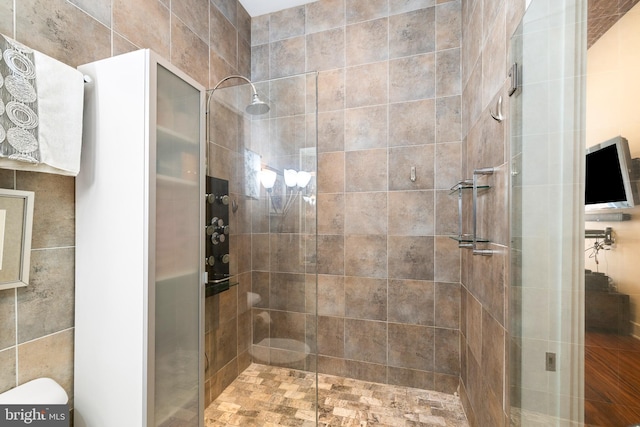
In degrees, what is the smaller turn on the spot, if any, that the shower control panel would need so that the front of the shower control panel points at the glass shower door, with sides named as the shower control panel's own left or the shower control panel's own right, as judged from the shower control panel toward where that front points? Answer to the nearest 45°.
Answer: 0° — it already faces it

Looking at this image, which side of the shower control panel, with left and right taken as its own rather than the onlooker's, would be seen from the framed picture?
right

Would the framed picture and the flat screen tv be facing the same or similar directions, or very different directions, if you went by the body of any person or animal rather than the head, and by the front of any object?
very different directions

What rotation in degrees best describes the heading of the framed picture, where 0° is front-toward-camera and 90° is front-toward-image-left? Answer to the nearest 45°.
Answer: approximately 315°

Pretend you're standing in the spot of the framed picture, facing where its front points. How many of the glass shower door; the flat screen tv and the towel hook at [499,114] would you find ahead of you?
3

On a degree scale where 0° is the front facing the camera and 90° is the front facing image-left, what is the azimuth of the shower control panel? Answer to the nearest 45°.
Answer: approximately 315°

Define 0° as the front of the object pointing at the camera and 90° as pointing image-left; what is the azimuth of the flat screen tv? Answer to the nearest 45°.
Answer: approximately 45°
